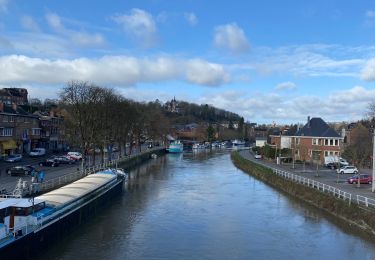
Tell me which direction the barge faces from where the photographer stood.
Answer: facing away from the viewer and to the right of the viewer
